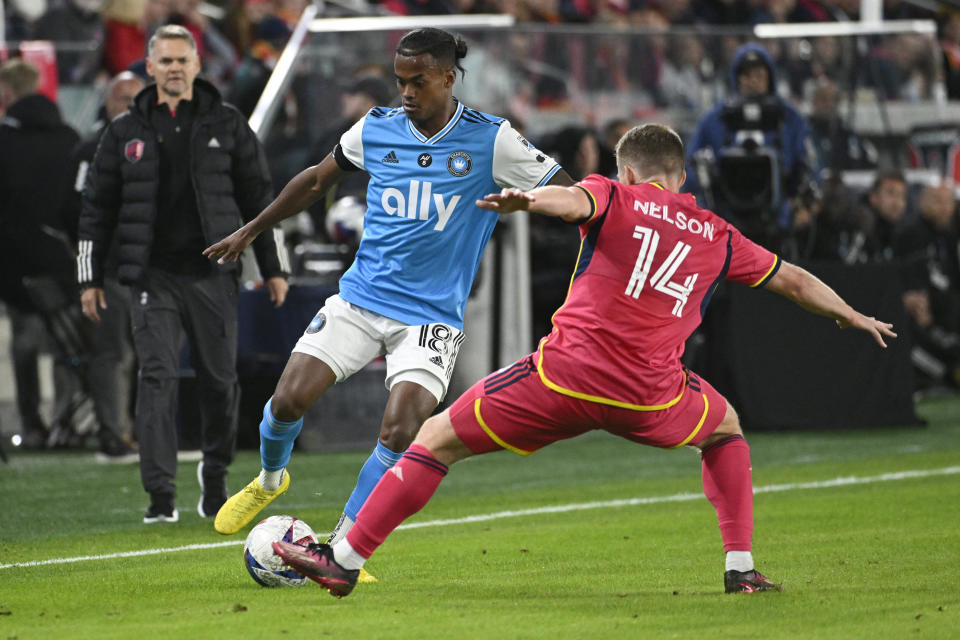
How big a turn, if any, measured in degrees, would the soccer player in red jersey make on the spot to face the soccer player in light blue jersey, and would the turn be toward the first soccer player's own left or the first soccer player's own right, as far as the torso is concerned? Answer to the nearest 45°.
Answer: approximately 45° to the first soccer player's own left

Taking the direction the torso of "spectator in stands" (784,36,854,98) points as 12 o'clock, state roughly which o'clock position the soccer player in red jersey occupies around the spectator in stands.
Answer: The soccer player in red jersey is roughly at 12 o'clock from the spectator in stands.

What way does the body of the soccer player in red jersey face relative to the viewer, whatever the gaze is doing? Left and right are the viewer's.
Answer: facing away from the viewer

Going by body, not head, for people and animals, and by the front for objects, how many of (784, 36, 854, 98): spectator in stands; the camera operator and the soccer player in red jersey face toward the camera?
2

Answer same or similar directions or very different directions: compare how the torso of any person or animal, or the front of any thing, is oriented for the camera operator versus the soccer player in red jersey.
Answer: very different directions

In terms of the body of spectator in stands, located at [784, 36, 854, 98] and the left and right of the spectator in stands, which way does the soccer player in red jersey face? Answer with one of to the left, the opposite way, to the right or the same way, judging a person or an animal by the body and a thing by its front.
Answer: the opposite way

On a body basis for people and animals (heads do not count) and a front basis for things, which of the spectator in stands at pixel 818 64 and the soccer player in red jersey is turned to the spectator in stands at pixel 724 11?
the soccer player in red jersey

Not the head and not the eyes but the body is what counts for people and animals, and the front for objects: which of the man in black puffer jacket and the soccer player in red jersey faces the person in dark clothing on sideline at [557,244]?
the soccer player in red jersey

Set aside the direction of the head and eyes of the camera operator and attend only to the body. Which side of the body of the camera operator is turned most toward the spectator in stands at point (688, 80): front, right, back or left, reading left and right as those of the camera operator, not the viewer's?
back

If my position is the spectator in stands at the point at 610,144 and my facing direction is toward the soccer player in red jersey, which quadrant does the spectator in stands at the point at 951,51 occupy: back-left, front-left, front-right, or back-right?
back-left
